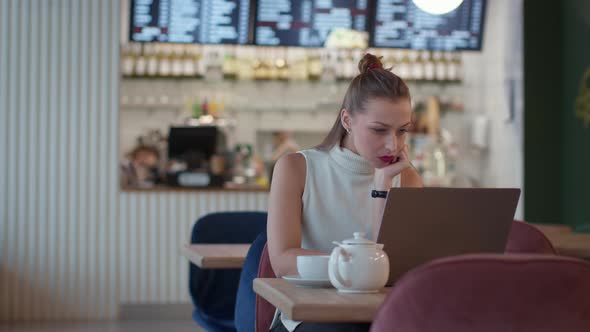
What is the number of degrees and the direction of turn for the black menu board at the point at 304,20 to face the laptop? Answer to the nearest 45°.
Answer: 0° — it already faces it

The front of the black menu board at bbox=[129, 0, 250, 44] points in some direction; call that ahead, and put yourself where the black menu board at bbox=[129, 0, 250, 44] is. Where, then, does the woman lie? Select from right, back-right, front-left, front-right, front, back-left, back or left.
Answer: front

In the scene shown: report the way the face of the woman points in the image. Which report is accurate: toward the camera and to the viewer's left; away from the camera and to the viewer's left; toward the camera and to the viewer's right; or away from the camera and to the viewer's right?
toward the camera and to the viewer's right

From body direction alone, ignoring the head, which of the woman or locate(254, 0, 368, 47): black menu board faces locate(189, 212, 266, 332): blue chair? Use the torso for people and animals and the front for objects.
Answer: the black menu board

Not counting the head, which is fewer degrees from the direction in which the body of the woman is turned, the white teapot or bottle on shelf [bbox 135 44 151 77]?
the white teapot

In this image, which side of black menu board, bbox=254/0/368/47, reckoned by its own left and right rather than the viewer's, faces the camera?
front

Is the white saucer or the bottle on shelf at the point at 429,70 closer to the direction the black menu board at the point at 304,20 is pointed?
the white saucer

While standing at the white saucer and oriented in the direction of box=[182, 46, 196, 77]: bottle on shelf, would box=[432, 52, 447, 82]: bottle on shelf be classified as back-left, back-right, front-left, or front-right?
front-right

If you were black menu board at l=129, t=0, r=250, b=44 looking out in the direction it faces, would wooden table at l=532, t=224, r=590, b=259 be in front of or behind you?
in front

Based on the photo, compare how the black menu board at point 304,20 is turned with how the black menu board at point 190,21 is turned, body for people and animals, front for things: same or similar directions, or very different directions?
same or similar directions

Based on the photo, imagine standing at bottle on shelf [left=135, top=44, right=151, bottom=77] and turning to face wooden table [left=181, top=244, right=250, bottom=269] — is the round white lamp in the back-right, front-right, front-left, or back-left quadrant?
front-left

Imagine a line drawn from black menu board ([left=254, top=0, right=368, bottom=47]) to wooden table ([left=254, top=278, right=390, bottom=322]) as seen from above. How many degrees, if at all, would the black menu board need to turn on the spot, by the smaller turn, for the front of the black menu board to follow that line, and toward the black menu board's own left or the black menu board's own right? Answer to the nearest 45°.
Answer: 0° — it already faces it

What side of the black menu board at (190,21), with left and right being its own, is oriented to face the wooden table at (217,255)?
front

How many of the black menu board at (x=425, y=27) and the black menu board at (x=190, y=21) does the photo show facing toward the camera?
2

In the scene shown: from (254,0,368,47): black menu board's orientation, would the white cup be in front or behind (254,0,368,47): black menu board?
in front

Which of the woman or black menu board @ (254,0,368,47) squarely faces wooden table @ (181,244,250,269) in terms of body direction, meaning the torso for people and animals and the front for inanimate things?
the black menu board
